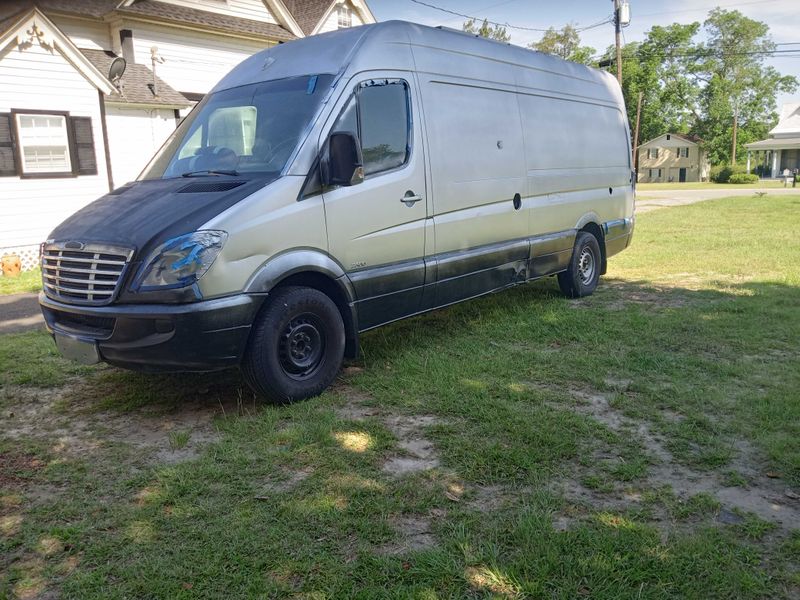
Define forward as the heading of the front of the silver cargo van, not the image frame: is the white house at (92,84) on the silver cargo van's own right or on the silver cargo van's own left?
on the silver cargo van's own right

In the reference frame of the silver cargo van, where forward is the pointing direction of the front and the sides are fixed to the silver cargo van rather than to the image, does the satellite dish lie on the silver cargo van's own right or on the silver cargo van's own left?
on the silver cargo van's own right

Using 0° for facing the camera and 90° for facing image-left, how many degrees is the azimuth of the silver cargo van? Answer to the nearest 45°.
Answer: approximately 45°
